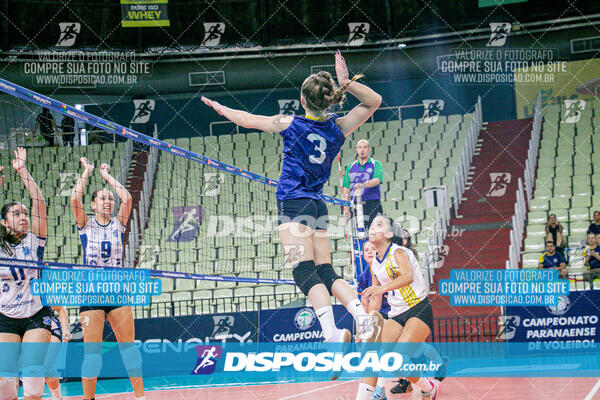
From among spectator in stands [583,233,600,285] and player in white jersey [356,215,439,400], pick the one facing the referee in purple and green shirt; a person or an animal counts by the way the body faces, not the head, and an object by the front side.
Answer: the spectator in stands

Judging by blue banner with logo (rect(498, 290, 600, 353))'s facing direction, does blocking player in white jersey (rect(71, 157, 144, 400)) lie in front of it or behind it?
in front

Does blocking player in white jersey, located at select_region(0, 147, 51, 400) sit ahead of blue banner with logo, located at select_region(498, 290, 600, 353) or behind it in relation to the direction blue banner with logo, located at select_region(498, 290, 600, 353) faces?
ahead

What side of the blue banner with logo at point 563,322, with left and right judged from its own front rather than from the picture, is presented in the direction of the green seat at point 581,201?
back

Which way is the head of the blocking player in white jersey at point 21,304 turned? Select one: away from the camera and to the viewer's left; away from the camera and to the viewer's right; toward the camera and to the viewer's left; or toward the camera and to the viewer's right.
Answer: toward the camera and to the viewer's right

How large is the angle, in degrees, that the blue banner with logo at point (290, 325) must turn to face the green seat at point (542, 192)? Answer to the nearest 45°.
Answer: approximately 135° to its left

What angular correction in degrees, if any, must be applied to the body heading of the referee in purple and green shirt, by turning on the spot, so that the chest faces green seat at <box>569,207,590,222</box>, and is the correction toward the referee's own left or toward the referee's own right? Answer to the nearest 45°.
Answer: approximately 135° to the referee's own left

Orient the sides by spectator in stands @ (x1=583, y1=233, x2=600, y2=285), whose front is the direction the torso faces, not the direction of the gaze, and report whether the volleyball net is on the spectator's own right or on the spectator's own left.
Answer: on the spectator's own right

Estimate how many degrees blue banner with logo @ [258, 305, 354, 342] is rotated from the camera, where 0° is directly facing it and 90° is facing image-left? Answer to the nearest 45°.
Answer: approximately 0°

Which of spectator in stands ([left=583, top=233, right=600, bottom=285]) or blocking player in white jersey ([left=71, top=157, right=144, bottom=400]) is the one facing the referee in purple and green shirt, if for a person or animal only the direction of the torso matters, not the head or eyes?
the spectator in stands

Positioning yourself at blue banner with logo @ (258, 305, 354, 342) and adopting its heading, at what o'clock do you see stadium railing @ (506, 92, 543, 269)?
The stadium railing is roughly at 8 o'clock from the blue banner with logo.

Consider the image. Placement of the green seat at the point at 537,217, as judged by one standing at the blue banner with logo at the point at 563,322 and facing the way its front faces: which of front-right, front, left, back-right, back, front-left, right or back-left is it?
back
